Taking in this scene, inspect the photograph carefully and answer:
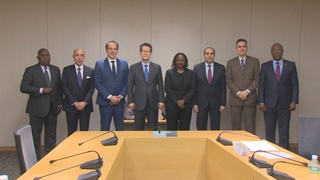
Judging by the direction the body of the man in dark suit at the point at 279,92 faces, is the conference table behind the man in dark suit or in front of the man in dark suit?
in front

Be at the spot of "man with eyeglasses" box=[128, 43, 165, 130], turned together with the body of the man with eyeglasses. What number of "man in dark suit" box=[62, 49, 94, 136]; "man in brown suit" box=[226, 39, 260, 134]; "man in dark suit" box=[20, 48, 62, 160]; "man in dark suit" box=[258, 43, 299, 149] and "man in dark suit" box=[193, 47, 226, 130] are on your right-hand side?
2

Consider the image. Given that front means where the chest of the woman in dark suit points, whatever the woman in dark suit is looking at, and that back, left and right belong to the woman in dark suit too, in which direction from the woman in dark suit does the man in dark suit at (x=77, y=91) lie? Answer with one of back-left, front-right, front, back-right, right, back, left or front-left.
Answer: right

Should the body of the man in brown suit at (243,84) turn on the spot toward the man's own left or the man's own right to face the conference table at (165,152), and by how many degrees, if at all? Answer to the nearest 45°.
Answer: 0° — they already face it

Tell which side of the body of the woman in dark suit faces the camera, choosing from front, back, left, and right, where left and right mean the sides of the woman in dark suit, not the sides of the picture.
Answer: front

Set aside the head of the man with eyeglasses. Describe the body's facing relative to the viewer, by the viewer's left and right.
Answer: facing the viewer

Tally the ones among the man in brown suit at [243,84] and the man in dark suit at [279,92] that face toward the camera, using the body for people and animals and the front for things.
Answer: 2

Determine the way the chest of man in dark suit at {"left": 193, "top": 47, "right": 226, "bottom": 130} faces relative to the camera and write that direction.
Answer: toward the camera

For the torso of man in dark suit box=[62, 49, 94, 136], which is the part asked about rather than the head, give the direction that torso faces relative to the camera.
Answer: toward the camera

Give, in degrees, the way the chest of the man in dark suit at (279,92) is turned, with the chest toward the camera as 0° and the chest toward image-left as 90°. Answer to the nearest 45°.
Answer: approximately 0°

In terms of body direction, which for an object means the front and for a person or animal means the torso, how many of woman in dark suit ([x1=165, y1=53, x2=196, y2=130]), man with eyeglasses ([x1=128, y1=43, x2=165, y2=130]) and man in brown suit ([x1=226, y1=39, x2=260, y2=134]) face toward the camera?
3

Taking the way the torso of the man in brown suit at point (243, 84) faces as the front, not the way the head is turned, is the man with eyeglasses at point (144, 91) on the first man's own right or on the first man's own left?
on the first man's own right
